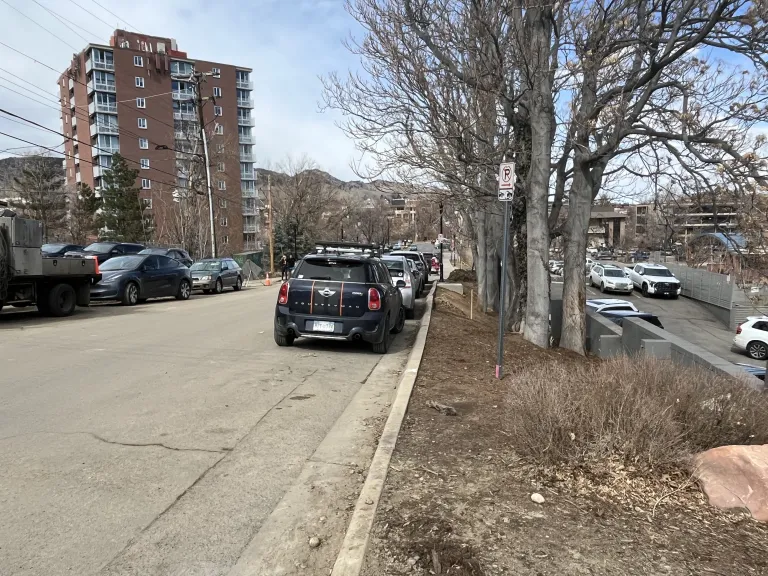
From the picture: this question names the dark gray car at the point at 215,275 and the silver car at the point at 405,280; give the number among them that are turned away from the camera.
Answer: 1

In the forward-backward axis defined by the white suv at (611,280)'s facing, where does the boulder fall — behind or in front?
in front

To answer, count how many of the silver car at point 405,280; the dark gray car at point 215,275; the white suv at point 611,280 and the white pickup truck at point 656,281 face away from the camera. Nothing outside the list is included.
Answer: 1

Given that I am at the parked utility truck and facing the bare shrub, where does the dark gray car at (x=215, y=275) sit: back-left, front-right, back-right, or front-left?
back-left

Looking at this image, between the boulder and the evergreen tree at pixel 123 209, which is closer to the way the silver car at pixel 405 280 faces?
the evergreen tree

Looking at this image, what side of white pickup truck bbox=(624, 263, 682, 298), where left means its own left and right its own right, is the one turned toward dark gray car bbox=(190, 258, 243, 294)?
right

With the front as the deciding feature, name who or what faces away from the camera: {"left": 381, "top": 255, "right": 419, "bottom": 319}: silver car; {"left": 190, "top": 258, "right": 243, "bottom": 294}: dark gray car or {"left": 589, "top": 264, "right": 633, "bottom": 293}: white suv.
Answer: the silver car

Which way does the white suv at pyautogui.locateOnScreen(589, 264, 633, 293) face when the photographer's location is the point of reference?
facing the viewer and to the right of the viewer

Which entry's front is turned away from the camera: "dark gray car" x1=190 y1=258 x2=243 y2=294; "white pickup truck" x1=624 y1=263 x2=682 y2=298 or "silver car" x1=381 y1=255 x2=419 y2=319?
the silver car

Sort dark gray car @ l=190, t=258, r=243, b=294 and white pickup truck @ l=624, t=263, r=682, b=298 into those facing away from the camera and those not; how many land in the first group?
0

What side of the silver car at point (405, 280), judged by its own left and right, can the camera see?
back

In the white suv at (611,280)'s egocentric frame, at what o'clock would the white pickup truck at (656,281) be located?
The white pickup truck is roughly at 10 o'clock from the white suv.

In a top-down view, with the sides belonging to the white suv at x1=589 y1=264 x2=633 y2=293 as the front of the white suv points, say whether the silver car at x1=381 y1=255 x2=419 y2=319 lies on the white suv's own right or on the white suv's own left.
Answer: on the white suv's own right

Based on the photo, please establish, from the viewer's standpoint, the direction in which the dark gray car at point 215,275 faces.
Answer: facing the viewer and to the left of the viewer

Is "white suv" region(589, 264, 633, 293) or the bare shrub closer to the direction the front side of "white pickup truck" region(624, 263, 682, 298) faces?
the bare shrub

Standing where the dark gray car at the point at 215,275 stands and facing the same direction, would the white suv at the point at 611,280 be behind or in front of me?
behind

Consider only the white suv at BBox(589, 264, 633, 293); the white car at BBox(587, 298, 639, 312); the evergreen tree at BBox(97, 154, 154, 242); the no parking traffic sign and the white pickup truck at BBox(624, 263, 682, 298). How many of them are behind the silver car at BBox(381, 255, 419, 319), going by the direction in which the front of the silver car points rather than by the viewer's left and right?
1
